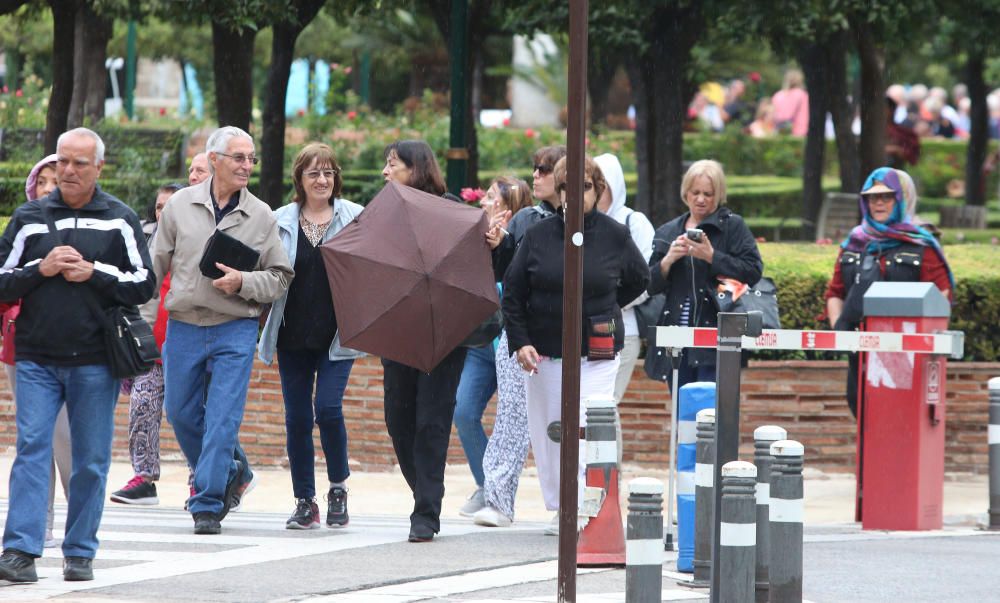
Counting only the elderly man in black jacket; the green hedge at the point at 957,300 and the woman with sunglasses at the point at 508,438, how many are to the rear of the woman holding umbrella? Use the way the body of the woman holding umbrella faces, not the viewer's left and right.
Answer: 2

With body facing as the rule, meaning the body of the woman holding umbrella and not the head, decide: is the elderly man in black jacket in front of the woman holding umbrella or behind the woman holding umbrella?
in front

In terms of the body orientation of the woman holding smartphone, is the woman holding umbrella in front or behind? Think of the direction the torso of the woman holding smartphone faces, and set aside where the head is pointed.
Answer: in front

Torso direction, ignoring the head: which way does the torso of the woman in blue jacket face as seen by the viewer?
toward the camera

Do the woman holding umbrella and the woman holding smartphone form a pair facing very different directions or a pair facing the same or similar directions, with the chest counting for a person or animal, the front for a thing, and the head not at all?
same or similar directions

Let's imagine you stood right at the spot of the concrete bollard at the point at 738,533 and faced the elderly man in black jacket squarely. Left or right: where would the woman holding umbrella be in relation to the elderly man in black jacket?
right

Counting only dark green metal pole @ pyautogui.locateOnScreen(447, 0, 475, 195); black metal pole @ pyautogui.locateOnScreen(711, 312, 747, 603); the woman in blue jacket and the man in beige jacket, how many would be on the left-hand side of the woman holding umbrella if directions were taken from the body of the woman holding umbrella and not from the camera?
1

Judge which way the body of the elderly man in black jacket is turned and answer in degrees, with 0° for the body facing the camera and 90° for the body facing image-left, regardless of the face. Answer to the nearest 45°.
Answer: approximately 0°

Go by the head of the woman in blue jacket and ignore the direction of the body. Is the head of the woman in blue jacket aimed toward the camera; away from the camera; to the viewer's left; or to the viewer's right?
toward the camera

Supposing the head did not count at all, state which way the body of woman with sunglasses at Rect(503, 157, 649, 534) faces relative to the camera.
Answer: toward the camera

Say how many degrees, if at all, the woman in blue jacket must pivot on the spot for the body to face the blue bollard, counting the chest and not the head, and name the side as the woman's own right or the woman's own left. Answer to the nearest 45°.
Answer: approximately 45° to the woman's own left

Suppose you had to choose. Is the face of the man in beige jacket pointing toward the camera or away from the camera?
toward the camera

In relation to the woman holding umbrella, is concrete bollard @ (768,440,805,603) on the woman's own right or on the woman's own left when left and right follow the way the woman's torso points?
on the woman's own left

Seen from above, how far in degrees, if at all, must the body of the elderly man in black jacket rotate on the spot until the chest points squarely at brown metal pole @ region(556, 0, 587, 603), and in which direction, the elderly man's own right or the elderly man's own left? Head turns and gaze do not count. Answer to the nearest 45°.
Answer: approximately 45° to the elderly man's own left

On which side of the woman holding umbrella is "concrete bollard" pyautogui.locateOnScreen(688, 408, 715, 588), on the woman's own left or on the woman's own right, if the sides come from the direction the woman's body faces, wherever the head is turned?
on the woman's own left

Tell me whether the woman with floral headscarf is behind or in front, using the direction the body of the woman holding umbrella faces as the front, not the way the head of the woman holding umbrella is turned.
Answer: behind

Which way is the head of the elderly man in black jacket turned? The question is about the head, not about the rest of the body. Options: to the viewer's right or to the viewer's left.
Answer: to the viewer's left
